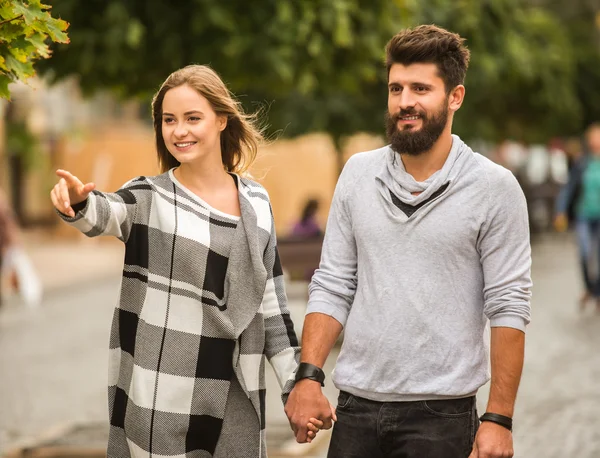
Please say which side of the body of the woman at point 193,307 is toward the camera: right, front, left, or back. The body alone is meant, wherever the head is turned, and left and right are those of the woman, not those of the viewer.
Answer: front

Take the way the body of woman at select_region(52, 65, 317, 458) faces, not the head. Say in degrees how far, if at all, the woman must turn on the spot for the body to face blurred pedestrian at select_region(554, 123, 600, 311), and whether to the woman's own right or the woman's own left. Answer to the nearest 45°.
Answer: approximately 135° to the woman's own left

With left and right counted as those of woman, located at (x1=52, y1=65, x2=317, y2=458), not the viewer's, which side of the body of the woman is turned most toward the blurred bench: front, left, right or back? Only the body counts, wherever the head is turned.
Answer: back

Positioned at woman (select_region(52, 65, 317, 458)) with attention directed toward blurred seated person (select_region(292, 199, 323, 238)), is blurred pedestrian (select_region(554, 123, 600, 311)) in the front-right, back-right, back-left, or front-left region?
front-right

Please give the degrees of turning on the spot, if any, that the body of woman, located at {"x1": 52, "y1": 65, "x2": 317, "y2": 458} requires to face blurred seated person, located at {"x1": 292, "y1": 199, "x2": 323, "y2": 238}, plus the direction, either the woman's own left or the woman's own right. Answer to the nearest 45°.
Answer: approximately 180°
